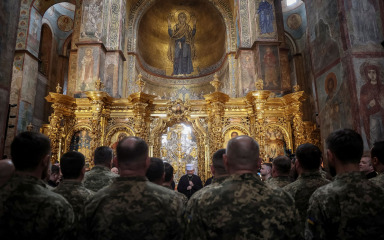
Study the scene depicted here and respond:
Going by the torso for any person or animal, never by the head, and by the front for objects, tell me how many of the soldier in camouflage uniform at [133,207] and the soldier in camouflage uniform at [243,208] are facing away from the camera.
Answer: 2

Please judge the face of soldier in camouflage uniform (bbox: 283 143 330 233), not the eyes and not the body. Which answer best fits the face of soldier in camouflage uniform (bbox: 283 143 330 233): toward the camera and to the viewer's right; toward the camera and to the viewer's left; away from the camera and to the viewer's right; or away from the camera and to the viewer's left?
away from the camera and to the viewer's left

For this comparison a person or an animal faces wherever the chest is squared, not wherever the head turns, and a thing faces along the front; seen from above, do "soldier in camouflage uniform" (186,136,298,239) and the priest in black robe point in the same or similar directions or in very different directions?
very different directions

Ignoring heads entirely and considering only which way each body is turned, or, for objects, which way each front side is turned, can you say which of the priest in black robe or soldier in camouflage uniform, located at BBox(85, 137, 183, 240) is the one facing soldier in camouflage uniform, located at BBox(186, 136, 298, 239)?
the priest in black robe

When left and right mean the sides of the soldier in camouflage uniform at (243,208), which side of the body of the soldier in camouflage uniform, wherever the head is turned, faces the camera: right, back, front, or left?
back

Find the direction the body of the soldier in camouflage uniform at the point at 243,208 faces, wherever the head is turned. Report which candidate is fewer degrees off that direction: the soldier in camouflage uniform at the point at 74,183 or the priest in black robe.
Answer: the priest in black robe

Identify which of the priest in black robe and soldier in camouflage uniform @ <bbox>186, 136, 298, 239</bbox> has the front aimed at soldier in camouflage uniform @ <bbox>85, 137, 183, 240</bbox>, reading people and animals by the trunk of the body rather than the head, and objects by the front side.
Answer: the priest in black robe

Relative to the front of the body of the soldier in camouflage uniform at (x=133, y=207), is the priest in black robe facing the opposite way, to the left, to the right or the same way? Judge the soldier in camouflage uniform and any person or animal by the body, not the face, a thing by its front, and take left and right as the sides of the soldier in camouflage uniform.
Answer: the opposite way

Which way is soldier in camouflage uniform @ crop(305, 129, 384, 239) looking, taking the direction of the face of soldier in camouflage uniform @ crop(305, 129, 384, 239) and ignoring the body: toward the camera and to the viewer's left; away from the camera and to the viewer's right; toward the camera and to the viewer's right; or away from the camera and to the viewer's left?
away from the camera and to the viewer's left

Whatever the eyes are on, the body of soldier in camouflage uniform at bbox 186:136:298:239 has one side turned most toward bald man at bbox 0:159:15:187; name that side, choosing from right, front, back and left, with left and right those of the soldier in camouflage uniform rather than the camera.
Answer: left

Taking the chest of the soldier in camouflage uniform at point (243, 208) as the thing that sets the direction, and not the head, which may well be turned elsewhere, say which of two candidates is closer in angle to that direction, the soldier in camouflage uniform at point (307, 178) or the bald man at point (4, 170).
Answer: the soldier in camouflage uniform

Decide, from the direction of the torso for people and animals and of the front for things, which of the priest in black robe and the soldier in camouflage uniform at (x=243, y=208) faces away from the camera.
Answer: the soldier in camouflage uniform

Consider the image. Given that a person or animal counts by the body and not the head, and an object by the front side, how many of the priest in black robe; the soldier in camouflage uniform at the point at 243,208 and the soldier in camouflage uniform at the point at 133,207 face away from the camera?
2

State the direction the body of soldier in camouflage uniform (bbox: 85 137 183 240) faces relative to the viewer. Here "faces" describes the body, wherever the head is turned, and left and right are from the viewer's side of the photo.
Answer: facing away from the viewer

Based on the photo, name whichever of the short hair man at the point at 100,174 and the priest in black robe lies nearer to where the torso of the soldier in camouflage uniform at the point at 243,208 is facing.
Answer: the priest in black robe
